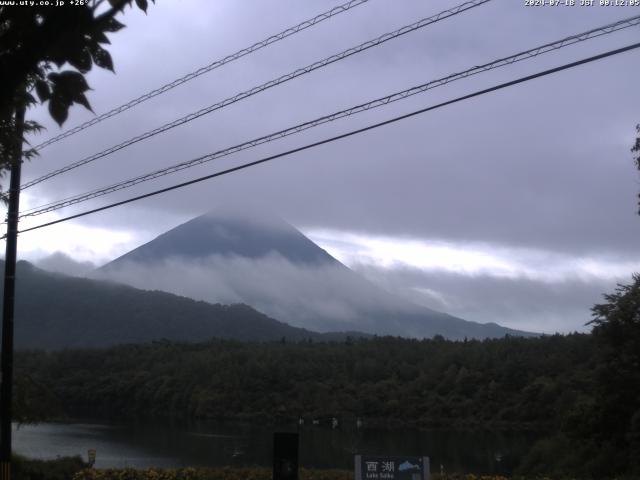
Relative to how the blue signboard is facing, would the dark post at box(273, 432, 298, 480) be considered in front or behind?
in front

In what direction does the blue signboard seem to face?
toward the camera

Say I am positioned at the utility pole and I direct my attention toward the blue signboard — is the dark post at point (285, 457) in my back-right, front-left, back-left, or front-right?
front-right

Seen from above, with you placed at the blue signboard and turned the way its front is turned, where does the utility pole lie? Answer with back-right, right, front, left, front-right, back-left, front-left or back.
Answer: right
